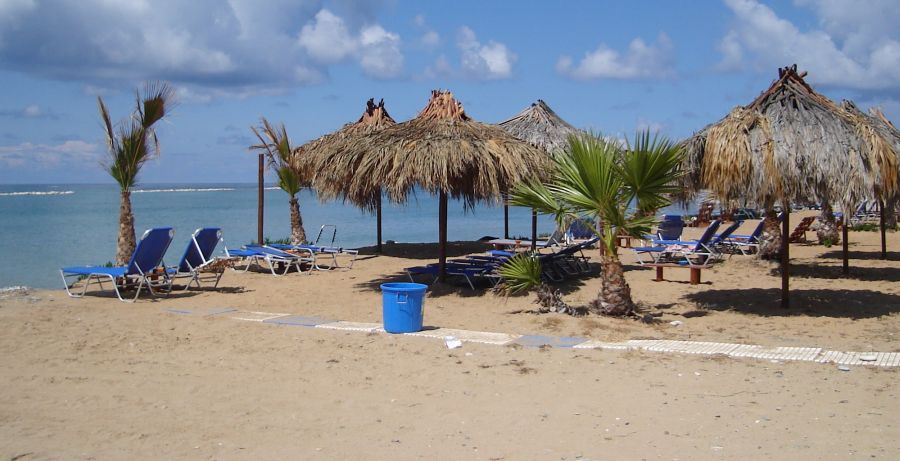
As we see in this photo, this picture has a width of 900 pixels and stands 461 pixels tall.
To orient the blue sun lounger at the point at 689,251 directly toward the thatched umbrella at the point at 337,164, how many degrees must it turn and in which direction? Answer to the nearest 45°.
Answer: approximately 45° to its left

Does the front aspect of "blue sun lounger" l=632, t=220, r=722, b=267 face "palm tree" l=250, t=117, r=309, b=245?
yes

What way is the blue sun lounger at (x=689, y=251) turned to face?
to the viewer's left

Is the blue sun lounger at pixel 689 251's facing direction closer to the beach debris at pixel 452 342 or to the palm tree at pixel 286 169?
the palm tree

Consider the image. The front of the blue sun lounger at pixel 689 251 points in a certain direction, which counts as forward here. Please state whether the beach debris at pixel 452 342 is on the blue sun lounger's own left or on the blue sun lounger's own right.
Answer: on the blue sun lounger's own left

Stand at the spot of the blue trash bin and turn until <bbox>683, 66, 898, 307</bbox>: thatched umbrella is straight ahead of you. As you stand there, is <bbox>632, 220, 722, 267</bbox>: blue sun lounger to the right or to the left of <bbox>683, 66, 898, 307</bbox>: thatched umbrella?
left

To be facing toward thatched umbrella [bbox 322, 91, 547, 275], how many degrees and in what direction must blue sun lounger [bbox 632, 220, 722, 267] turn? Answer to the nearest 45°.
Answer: approximately 45° to its left
